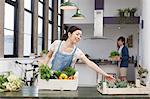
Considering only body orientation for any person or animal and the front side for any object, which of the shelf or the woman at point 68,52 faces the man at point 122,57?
the shelf

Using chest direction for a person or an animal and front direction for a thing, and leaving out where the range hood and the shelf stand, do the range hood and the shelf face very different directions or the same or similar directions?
same or similar directions

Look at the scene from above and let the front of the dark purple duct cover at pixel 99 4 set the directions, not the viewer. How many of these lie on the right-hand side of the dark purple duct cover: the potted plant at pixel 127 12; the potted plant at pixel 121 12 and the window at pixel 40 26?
1

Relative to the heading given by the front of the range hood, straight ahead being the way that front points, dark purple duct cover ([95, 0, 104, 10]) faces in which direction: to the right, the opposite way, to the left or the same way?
the same way

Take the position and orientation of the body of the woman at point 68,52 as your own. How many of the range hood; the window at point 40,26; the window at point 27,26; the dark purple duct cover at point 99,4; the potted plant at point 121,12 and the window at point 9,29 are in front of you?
0

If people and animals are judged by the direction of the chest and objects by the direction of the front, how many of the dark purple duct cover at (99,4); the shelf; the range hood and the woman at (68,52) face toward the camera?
4

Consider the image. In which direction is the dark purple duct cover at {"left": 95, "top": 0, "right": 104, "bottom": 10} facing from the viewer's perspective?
toward the camera

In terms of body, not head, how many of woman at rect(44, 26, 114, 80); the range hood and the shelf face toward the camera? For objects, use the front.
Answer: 3

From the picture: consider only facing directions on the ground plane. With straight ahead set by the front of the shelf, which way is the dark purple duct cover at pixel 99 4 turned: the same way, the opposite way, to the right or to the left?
the same way

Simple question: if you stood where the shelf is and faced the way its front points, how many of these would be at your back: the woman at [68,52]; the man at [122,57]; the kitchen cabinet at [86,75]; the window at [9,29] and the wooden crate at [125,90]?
0

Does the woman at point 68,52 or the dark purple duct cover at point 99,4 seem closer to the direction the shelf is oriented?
the woman

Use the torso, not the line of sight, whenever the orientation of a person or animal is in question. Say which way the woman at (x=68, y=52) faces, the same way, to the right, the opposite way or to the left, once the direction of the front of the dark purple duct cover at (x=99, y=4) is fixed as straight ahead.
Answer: the same way

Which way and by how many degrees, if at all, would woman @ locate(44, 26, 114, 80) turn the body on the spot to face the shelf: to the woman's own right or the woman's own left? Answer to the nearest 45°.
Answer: approximately 180°

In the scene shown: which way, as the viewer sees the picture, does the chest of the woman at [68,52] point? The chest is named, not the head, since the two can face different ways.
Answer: toward the camera

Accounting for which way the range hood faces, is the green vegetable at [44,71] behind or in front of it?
in front

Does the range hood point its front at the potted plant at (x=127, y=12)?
no

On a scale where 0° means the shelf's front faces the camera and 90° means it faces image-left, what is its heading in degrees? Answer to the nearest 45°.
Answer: approximately 0°
